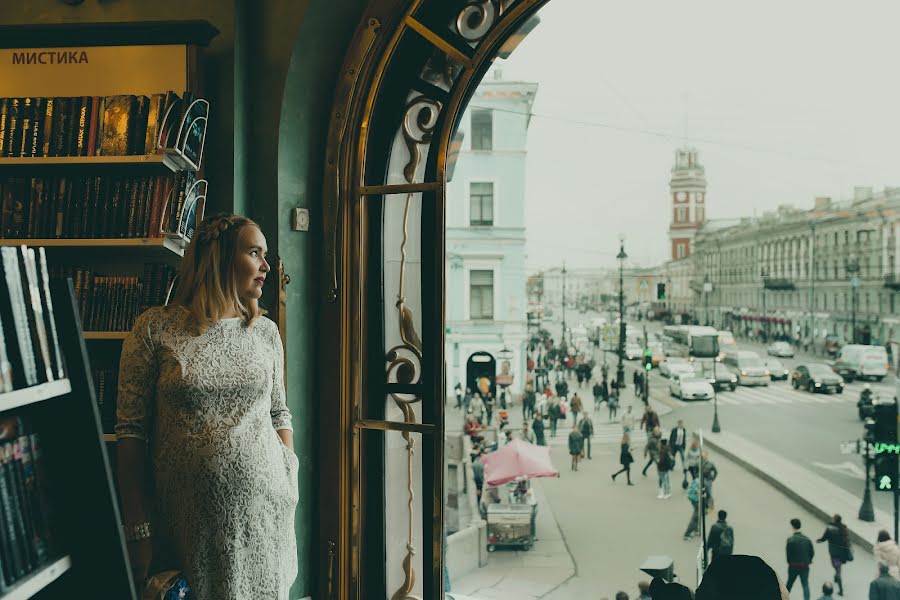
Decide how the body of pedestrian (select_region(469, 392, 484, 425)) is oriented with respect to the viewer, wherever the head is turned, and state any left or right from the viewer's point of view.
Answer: facing the viewer

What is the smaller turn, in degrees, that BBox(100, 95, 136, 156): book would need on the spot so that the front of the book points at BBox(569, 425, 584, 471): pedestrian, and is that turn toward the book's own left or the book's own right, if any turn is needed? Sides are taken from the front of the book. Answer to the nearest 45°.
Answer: approximately 135° to the book's own left

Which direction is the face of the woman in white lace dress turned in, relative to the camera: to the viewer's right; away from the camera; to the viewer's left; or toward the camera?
to the viewer's right

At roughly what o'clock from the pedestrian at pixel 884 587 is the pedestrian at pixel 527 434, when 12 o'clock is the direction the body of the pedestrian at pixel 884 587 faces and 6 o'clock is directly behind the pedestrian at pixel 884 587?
the pedestrian at pixel 527 434 is roughly at 10 o'clock from the pedestrian at pixel 884 587.

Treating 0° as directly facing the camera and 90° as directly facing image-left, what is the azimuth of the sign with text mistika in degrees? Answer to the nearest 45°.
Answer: approximately 0°

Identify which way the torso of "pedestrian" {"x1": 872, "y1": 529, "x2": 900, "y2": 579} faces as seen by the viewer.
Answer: away from the camera

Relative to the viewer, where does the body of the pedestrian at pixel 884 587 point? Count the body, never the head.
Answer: away from the camera

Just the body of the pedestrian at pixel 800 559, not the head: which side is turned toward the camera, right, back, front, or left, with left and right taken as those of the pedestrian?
back
